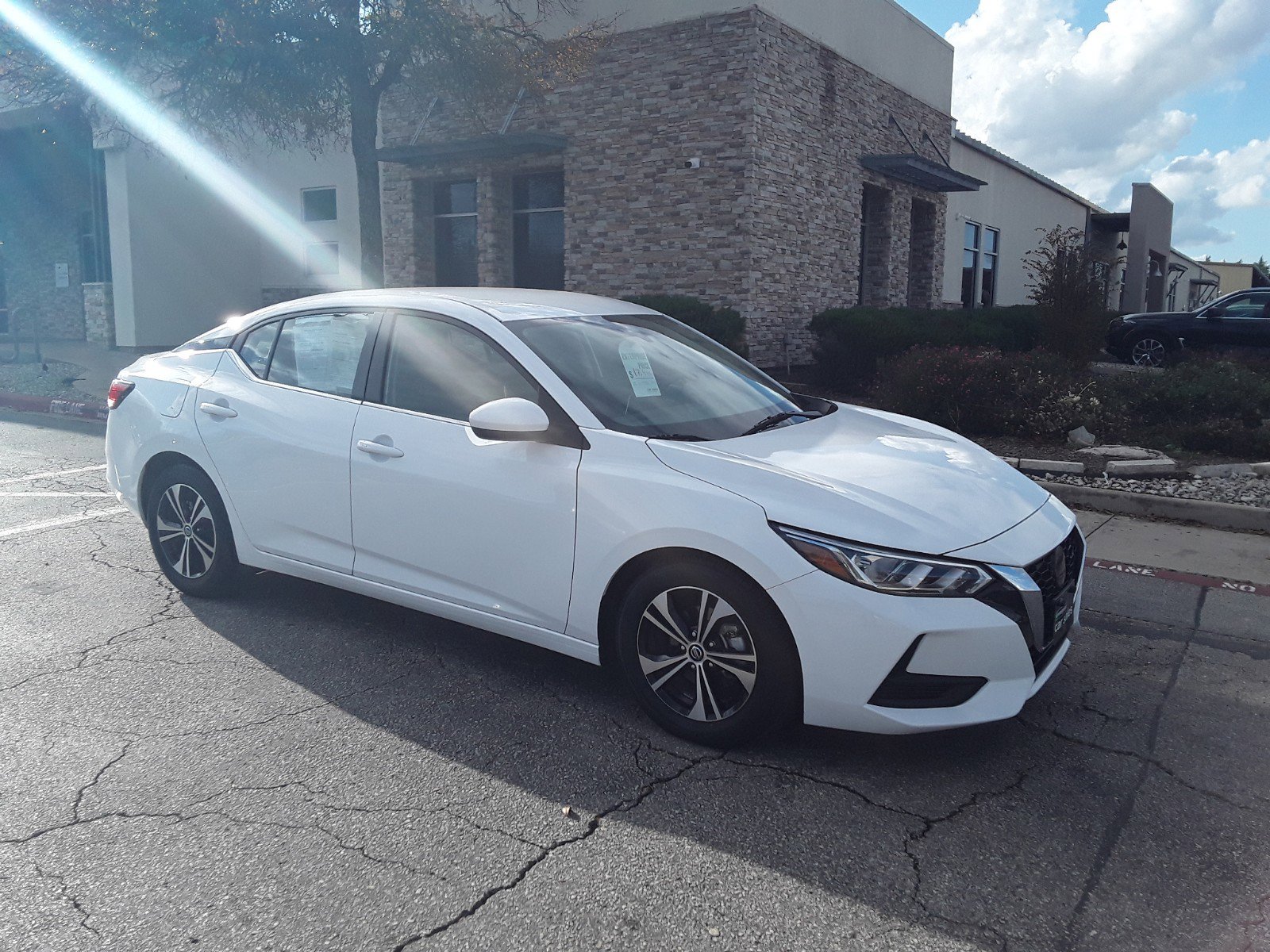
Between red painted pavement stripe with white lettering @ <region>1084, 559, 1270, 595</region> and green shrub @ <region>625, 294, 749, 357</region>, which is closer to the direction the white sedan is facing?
the red painted pavement stripe with white lettering

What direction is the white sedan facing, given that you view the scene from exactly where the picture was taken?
facing the viewer and to the right of the viewer

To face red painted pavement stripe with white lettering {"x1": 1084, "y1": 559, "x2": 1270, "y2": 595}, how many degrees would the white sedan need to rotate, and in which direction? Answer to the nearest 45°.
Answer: approximately 90° to its left

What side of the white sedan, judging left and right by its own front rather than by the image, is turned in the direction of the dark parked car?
left
